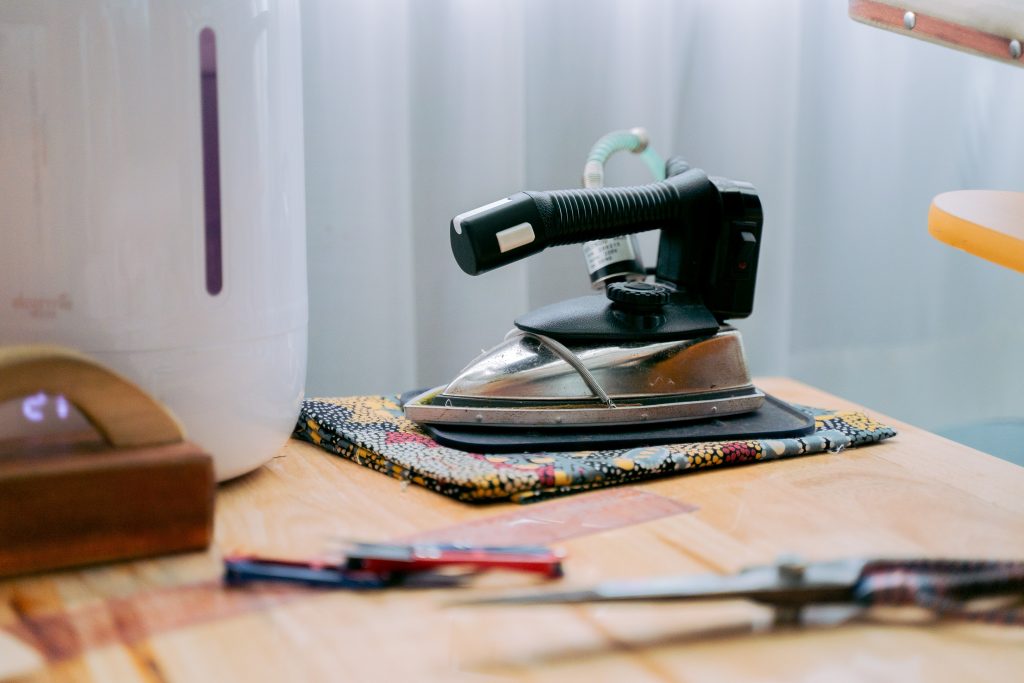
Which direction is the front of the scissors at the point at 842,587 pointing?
to the viewer's left
